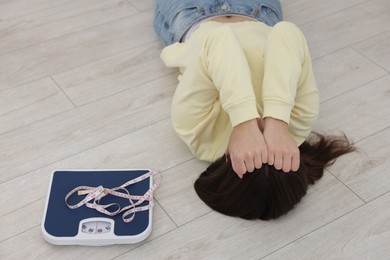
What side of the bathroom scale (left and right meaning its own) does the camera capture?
front
